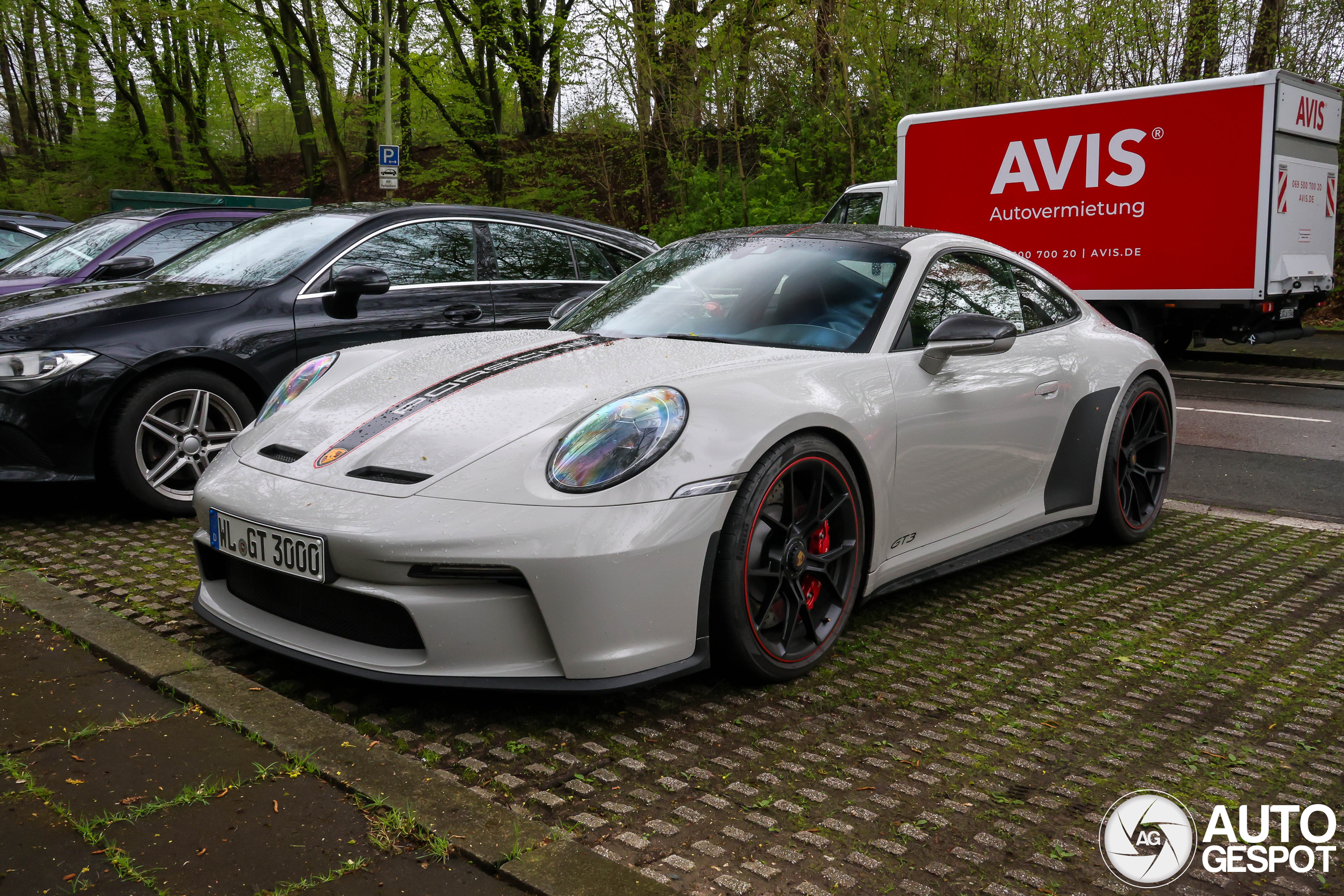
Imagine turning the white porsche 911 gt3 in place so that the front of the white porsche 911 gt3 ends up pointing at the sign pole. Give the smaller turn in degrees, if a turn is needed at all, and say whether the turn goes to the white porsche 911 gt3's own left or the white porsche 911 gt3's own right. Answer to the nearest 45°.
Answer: approximately 135° to the white porsche 911 gt3's own right

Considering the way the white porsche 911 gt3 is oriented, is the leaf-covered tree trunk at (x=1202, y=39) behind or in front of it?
behind

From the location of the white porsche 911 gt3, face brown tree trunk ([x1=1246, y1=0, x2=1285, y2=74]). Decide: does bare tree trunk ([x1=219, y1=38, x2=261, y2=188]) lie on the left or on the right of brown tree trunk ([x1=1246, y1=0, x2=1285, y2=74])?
left

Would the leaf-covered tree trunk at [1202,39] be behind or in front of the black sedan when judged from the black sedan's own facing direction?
behind

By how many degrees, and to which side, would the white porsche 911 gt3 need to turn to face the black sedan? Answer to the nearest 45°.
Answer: approximately 90° to its right

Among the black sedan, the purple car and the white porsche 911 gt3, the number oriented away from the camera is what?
0

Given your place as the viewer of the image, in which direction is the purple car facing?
facing the viewer and to the left of the viewer

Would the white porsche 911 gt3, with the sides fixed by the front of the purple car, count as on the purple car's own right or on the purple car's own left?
on the purple car's own left

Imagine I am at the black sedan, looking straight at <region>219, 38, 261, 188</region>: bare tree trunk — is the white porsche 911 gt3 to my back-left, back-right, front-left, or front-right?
back-right

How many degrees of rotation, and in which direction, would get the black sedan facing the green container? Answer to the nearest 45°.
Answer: approximately 135° to its right

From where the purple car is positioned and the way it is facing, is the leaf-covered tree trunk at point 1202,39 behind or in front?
behind

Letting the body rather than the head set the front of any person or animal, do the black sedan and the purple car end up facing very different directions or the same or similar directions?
same or similar directions

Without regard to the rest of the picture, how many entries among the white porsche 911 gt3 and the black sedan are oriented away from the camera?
0
